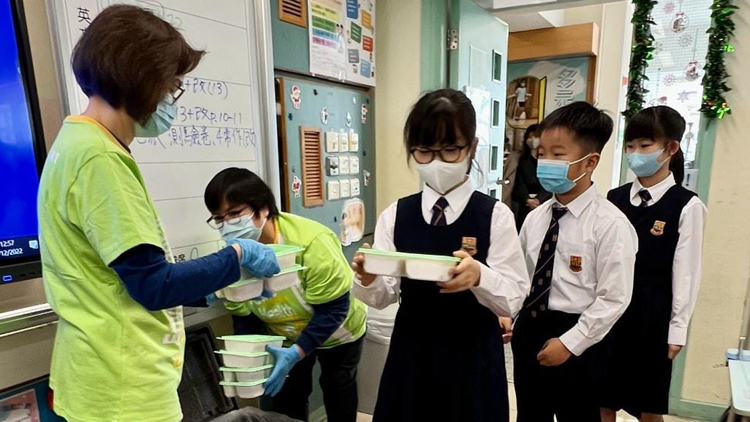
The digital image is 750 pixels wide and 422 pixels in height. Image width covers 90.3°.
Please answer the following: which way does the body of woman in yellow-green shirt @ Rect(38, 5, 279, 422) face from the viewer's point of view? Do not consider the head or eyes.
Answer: to the viewer's right

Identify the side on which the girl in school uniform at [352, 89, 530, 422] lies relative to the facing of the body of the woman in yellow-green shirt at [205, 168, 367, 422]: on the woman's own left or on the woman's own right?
on the woman's own left

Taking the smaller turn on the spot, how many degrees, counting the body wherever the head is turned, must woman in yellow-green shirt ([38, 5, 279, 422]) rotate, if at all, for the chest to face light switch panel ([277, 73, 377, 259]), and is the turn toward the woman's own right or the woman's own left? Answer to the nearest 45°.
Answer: approximately 45° to the woman's own left

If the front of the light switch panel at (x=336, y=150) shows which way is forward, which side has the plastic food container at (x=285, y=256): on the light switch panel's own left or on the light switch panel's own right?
on the light switch panel's own right

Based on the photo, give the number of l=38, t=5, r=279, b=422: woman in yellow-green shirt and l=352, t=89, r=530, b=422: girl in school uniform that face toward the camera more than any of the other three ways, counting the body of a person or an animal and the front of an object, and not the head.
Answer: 1

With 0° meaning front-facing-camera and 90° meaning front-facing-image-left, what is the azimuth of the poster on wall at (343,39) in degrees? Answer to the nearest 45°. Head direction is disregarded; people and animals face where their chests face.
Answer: approximately 315°
